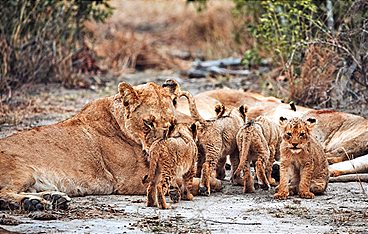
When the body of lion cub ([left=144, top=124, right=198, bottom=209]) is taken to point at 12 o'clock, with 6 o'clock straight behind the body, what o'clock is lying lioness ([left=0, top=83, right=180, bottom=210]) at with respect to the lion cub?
The lying lioness is roughly at 9 o'clock from the lion cub.

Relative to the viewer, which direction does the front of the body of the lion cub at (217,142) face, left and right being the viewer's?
facing away from the viewer and to the right of the viewer

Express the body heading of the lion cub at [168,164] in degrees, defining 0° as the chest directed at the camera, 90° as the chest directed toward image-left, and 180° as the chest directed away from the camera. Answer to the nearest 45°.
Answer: approximately 225°

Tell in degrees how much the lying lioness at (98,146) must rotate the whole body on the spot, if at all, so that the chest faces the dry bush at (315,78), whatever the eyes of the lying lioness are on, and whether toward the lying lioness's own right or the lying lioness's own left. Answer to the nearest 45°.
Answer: approximately 45° to the lying lioness's own left

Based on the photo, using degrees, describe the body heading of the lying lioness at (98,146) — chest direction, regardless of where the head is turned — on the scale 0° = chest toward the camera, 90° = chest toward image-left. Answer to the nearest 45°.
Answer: approximately 270°
